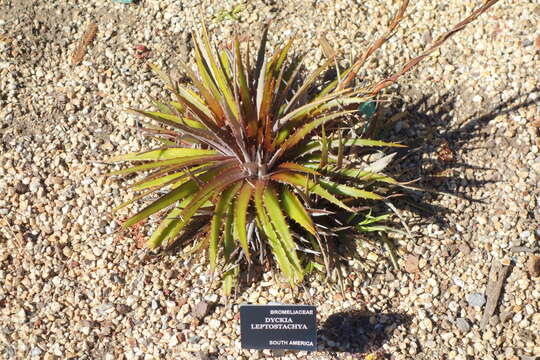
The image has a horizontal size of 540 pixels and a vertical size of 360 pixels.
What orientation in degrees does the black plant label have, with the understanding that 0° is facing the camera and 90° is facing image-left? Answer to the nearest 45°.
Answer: approximately 0°

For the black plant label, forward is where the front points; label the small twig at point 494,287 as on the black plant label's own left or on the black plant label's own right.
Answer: on the black plant label's own left

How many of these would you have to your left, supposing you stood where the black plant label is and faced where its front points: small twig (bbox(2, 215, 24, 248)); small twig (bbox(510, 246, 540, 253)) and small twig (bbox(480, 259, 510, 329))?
2

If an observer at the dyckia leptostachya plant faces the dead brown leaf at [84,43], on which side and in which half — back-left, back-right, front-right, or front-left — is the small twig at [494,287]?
back-right

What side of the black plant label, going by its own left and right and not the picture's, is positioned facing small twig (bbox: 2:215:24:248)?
right

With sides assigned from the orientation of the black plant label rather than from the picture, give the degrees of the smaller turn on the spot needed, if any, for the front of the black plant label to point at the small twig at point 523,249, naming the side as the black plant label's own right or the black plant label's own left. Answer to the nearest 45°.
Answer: approximately 90° to the black plant label's own left
